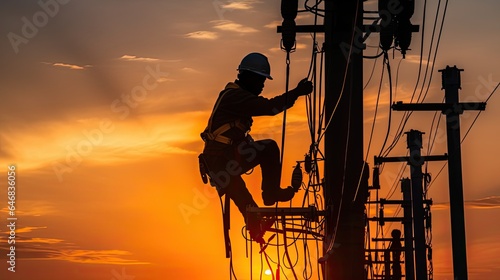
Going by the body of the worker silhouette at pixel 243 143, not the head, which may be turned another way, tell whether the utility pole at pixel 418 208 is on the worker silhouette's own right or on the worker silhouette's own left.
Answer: on the worker silhouette's own left

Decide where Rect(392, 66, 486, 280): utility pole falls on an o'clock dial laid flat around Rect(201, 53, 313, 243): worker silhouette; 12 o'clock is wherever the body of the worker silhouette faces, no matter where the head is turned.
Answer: The utility pole is roughly at 10 o'clock from the worker silhouette.

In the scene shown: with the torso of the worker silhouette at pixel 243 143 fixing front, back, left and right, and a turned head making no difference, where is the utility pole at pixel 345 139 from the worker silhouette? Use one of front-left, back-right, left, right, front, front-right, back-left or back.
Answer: front-right

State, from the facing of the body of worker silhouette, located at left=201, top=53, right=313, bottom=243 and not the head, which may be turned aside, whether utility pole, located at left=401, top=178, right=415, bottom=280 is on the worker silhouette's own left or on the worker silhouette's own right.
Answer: on the worker silhouette's own left

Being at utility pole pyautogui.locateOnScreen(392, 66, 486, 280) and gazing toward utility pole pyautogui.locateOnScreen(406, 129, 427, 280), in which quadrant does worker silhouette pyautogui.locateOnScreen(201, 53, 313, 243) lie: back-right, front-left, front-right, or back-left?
back-left

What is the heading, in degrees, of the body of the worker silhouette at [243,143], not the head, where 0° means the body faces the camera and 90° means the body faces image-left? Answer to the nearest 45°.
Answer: approximately 270°
